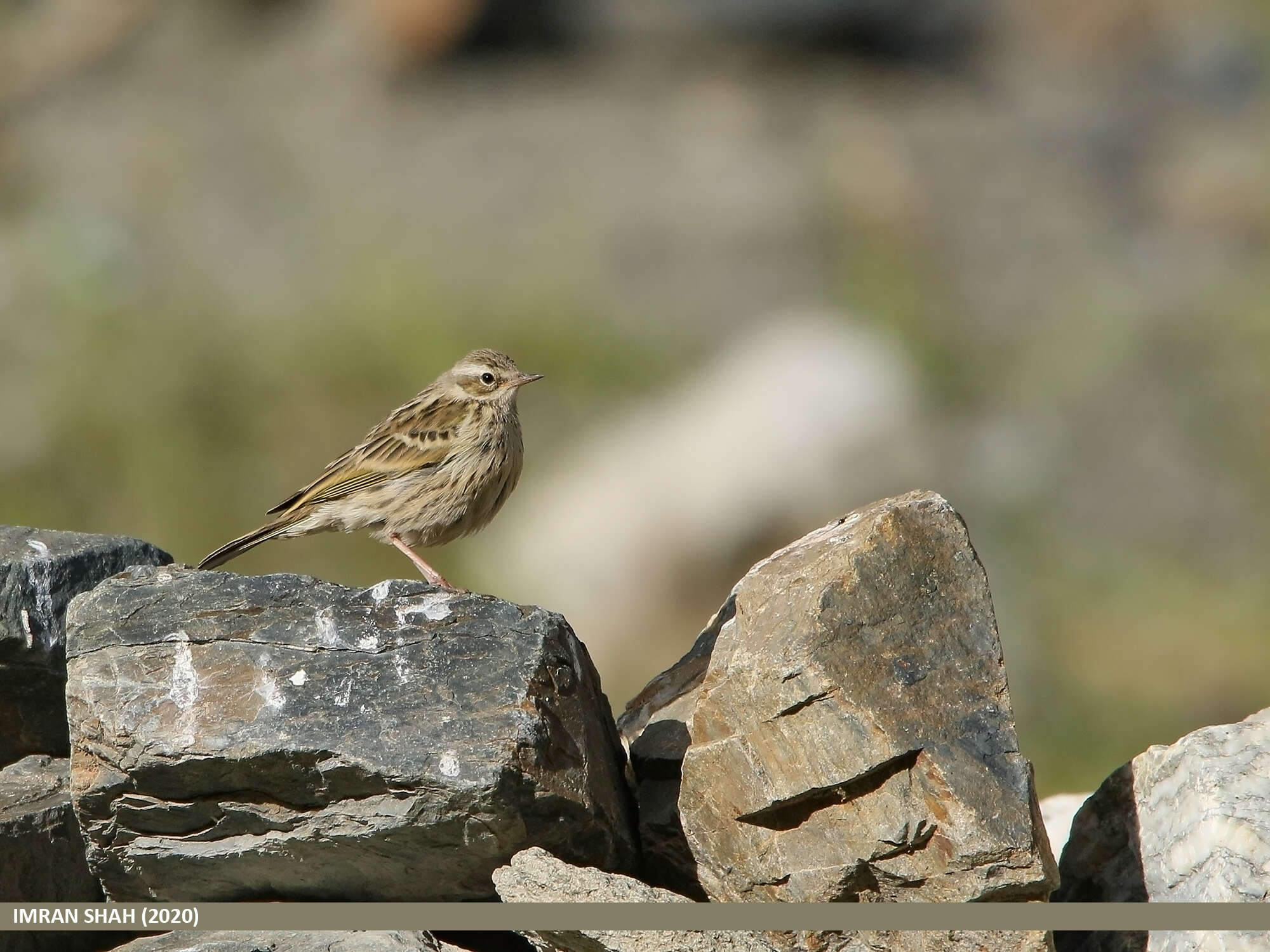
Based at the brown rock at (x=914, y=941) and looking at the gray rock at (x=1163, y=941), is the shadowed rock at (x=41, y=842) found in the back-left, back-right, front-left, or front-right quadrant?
back-left

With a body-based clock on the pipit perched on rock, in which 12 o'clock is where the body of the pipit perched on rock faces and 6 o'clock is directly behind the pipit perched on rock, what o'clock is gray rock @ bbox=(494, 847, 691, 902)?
The gray rock is roughly at 3 o'clock from the pipit perched on rock.

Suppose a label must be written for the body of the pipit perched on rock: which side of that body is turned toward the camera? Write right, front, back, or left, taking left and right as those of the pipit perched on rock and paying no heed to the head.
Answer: right
